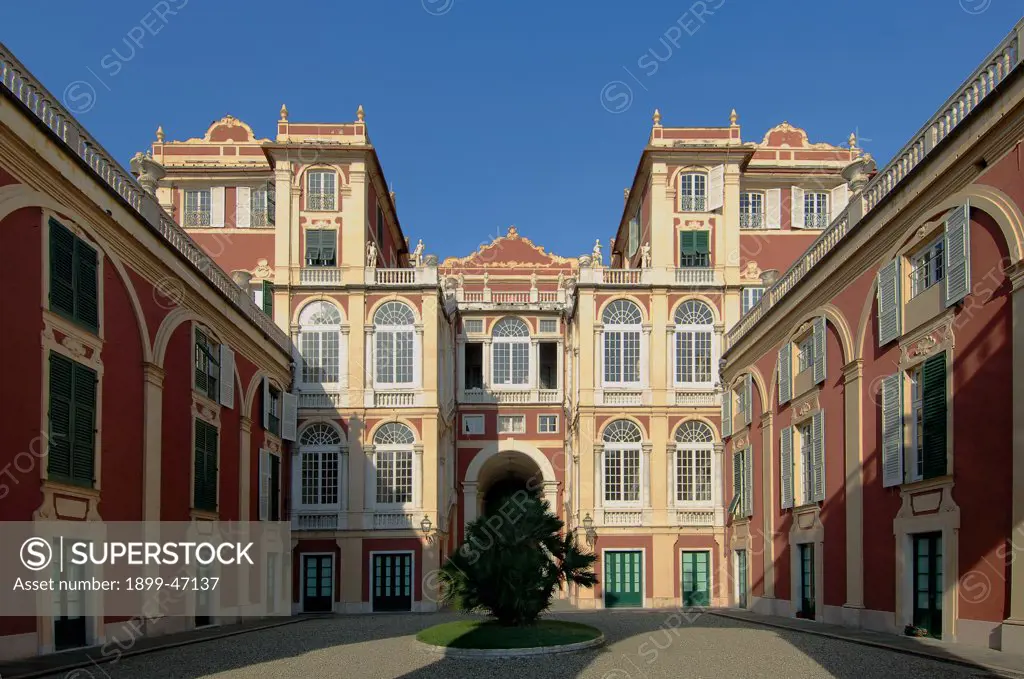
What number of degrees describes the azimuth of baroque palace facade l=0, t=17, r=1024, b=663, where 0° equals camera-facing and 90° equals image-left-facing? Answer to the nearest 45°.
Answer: approximately 0°
